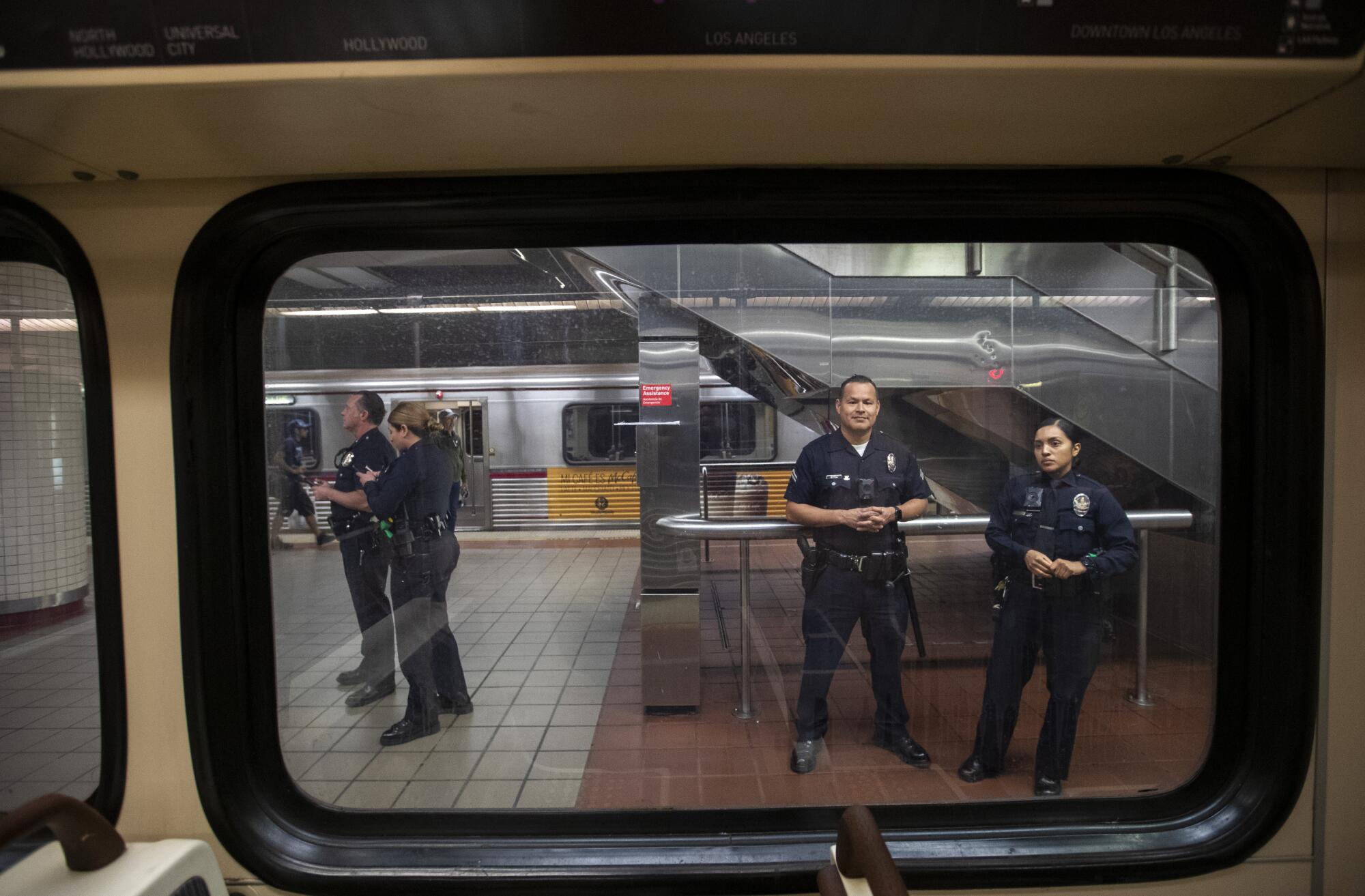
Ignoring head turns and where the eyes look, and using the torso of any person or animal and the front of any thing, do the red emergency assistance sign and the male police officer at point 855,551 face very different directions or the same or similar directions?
same or similar directions

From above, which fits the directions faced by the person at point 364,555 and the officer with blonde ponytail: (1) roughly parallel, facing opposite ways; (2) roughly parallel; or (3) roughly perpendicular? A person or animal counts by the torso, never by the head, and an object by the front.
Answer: roughly parallel

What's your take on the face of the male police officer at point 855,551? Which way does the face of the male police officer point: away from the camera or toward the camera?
toward the camera

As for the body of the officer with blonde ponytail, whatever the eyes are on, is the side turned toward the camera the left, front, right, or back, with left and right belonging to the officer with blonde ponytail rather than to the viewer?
left

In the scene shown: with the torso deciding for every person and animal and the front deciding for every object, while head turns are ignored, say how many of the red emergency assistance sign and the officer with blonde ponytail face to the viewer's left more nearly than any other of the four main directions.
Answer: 1

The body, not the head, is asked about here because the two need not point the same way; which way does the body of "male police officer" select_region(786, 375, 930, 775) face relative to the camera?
toward the camera

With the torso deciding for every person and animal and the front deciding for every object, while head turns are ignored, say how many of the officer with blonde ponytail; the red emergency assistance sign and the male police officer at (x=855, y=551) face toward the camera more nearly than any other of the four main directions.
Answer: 2

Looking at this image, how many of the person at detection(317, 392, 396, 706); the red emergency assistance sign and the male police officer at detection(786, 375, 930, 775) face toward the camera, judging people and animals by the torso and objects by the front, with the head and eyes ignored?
2

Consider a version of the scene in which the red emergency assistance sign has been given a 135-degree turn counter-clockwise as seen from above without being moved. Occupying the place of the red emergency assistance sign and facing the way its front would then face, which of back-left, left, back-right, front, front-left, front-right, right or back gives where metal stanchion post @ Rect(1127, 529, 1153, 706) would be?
right

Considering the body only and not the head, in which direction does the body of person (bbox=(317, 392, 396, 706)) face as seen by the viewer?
to the viewer's left

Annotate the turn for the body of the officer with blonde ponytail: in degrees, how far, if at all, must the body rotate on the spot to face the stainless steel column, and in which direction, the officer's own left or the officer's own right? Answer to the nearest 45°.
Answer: approximately 135° to the officer's own right

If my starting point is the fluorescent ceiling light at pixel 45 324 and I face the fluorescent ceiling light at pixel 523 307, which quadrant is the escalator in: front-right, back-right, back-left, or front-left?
front-right

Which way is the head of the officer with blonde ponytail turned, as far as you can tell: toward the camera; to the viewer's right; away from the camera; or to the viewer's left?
to the viewer's left

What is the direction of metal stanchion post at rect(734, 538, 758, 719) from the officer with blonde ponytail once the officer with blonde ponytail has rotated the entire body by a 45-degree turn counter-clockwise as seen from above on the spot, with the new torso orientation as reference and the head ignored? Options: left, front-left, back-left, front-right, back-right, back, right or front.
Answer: back-left

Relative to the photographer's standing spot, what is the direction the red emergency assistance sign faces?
facing the viewer

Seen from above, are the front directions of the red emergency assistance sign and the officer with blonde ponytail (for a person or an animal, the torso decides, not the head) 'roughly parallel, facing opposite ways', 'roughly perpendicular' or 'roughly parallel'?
roughly perpendicular
